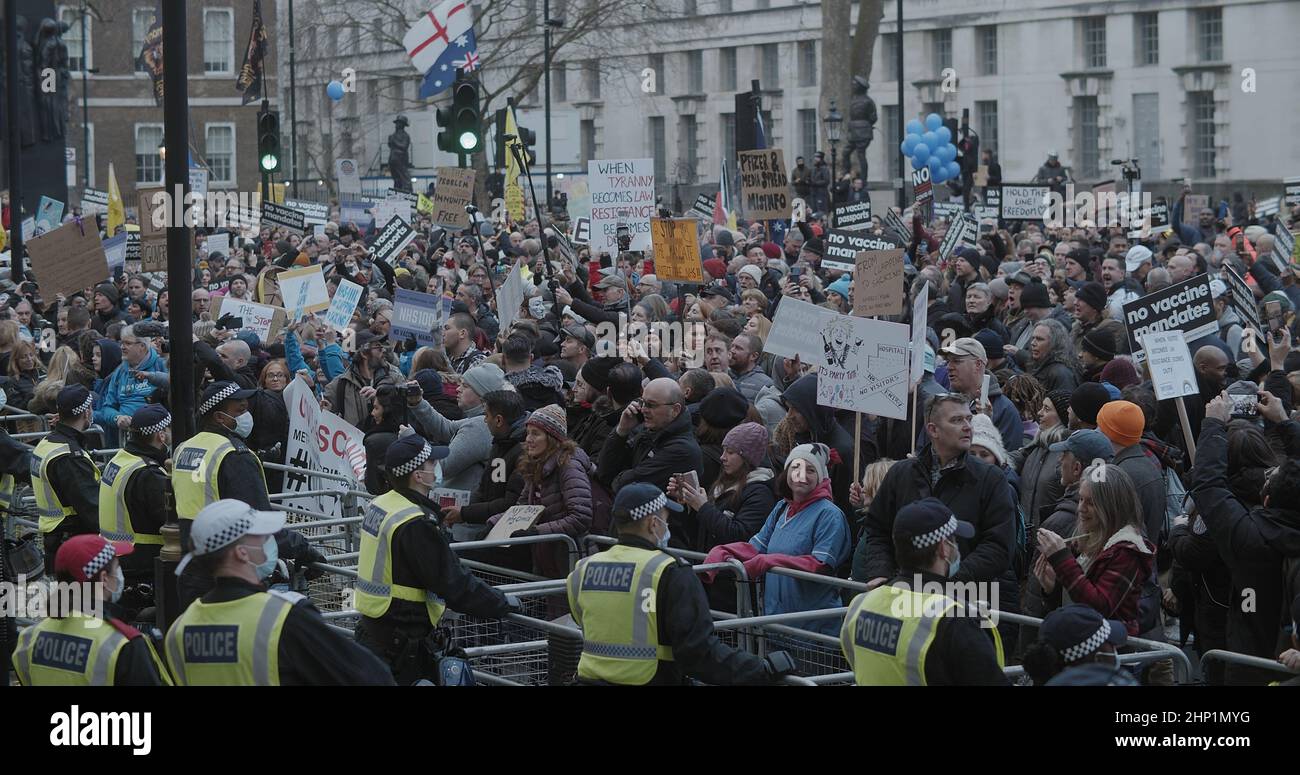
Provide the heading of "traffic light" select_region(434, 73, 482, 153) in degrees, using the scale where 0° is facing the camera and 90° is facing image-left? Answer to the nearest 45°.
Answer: approximately 0°

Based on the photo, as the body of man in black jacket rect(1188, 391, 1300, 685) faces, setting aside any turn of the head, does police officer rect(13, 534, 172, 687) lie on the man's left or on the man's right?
on the man's left

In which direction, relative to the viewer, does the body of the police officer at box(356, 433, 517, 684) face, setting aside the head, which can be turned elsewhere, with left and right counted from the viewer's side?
facing away from the viewer and to the right of the viewer

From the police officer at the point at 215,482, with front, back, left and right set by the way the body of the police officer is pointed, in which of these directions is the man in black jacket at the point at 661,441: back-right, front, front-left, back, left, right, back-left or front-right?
front-right

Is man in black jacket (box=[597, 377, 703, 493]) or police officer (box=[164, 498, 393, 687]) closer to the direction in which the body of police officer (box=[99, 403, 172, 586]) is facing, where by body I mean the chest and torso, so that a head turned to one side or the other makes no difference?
the man in black jacket

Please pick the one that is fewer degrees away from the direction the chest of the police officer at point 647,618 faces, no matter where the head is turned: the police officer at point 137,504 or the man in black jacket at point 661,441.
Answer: the man in black jacket

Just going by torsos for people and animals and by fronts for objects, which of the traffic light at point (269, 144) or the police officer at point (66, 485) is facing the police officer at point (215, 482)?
the traffic light
